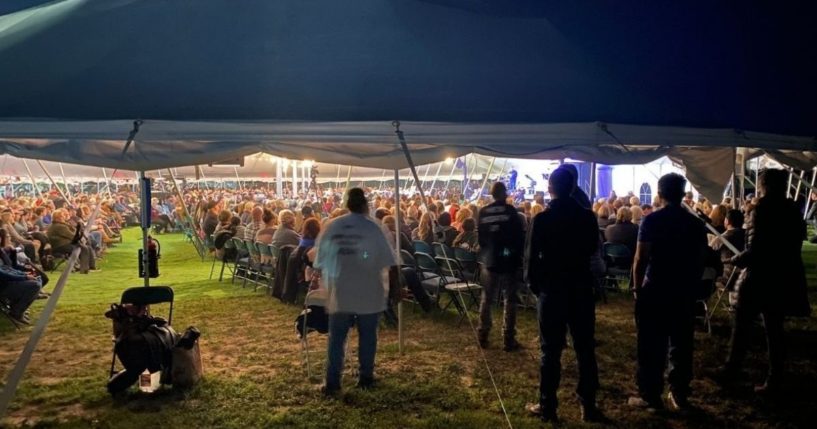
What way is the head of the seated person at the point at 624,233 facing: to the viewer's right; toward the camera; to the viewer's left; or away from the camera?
away from the camera

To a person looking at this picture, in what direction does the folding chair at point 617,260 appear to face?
facing away from the viewer

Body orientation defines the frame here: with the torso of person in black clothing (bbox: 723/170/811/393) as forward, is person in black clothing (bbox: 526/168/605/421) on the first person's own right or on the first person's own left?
on the first person's own left

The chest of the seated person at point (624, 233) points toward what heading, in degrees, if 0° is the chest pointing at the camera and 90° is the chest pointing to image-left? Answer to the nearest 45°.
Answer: approximately 180°

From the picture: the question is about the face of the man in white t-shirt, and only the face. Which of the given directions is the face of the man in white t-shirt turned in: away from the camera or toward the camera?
away from the camera

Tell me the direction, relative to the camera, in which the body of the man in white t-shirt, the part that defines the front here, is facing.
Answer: away from the camera

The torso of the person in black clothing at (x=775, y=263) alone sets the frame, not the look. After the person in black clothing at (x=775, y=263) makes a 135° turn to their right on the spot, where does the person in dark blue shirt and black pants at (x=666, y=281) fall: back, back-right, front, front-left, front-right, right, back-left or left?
back-right

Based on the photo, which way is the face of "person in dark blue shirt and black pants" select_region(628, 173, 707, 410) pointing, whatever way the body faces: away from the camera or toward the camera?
away from the camera

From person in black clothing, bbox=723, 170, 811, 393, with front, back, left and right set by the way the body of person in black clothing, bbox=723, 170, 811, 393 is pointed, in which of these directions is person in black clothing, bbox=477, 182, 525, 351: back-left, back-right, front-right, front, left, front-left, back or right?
front-left

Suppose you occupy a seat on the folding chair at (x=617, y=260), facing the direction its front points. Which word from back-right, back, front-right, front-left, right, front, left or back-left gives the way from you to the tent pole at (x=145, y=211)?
back-left

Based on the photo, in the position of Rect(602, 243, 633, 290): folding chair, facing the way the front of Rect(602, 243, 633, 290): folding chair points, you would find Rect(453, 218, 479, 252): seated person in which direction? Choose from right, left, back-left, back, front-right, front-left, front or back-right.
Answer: left

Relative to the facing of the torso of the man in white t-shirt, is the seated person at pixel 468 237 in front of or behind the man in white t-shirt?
in front

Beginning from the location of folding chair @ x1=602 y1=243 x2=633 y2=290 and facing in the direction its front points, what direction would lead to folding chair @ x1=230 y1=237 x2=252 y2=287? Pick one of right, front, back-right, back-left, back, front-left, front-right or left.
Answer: left

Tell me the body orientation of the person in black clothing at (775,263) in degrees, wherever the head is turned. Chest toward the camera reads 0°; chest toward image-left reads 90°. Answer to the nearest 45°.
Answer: approximately 135°
